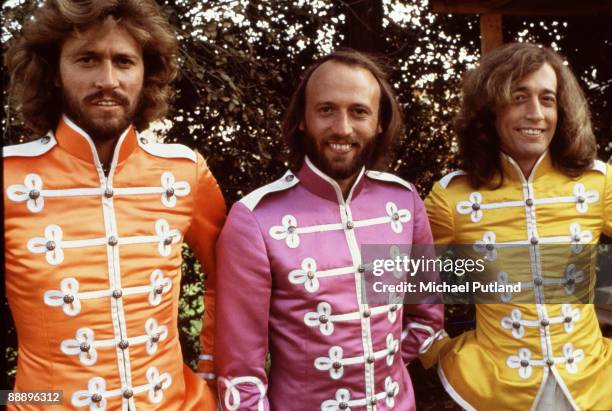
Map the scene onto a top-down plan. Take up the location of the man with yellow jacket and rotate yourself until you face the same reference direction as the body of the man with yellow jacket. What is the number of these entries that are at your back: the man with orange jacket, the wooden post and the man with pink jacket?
1

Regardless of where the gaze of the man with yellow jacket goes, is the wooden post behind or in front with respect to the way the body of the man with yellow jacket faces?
behind

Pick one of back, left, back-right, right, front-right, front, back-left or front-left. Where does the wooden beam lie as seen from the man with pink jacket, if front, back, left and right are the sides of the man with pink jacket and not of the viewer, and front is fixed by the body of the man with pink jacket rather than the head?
left

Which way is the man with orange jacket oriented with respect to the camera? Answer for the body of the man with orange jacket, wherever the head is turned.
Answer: toward the camera

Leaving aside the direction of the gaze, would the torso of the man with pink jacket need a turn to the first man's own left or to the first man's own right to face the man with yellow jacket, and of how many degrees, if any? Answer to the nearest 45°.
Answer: approximately 90° to the first man's own left

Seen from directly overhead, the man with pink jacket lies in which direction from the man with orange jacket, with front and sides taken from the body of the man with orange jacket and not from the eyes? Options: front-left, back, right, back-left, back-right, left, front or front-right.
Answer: left

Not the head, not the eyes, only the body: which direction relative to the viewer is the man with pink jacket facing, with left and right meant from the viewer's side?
facing the viewer and to the right of the viewer

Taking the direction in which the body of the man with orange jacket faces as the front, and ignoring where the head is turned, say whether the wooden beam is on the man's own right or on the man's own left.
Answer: on the man's own left

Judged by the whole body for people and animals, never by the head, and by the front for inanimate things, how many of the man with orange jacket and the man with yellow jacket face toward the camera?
2

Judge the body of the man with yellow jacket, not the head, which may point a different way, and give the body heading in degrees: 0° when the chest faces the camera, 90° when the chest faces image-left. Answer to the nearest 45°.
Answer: approximately 0°

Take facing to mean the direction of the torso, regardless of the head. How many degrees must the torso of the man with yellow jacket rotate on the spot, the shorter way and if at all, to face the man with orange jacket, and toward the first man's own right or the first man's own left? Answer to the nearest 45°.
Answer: approximately 45° to the first man's own right
